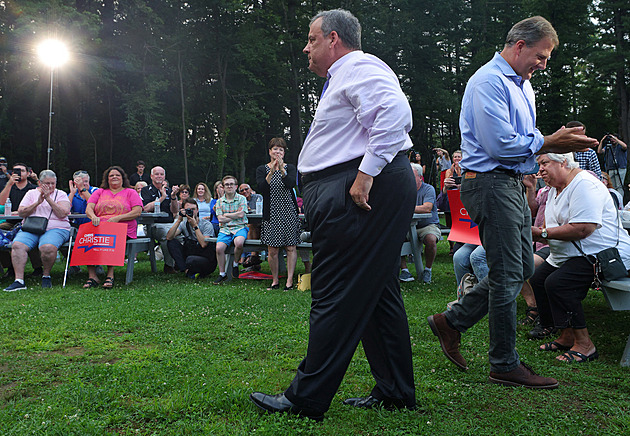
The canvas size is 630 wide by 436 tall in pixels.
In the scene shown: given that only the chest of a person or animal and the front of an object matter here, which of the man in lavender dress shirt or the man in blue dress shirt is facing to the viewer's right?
the man in blue dress shirt

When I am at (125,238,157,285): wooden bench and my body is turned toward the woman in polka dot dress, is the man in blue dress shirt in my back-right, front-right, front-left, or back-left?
front-right

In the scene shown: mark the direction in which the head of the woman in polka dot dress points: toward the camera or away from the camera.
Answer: toward the camera

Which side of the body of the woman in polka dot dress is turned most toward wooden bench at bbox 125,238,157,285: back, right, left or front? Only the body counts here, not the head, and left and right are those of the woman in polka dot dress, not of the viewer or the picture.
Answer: right

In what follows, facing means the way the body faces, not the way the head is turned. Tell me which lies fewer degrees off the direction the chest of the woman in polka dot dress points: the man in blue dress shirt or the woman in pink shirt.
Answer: the man in blue dress shirt

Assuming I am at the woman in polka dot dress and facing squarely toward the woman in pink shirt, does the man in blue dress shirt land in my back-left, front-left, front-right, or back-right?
back-left

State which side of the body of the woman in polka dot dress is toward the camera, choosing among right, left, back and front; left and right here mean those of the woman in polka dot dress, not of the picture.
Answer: front

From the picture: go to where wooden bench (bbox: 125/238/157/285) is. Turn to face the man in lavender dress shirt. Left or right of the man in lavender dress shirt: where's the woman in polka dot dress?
left

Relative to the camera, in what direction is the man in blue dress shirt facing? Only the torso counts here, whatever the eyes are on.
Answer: to the viewer's right

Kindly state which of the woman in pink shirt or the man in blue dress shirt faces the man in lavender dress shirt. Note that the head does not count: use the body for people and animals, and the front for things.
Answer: the woman in pink shirt

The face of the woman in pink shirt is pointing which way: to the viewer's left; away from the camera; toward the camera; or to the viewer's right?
toward the camera

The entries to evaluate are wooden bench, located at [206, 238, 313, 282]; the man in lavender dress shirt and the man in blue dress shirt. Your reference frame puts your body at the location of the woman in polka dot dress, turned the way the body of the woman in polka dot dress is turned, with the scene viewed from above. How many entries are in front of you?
2
